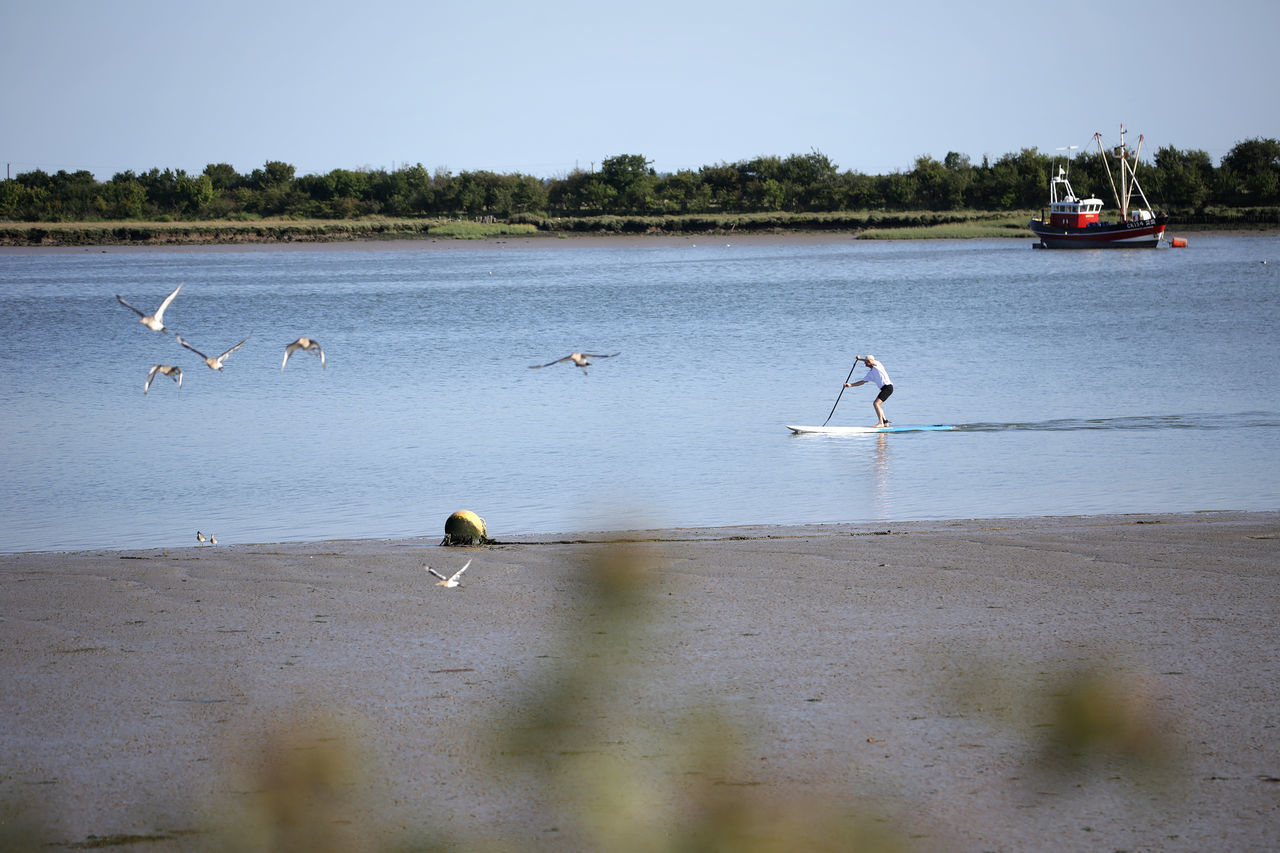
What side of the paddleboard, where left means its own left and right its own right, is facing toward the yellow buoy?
left

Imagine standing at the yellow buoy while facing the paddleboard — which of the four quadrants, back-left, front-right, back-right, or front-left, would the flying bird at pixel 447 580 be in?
back-right

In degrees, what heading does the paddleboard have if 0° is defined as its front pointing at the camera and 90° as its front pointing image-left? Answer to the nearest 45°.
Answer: approximately 90°

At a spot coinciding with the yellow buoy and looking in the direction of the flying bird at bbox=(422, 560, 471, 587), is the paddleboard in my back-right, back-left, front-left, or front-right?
back-left

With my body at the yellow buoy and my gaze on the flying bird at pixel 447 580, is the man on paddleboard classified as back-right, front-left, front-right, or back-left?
back-left

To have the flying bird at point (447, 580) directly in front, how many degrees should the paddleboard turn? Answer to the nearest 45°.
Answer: approximately 90° to its left
